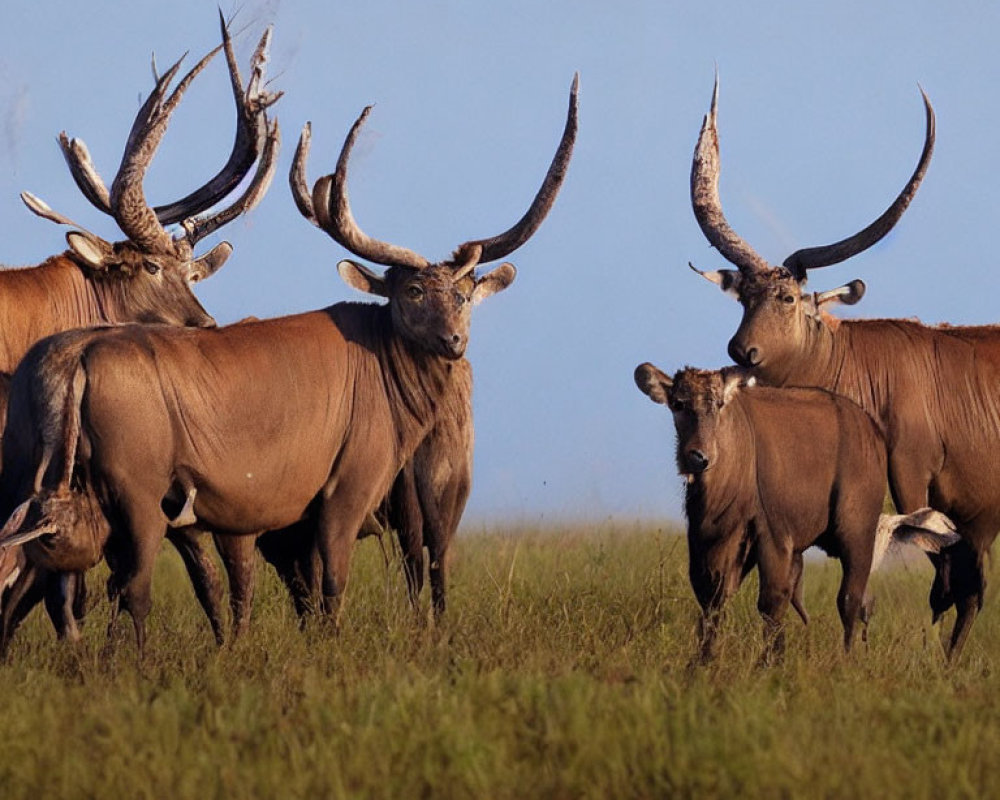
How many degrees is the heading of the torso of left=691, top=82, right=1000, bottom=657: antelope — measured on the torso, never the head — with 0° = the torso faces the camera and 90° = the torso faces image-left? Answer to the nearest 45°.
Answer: approximately 90°

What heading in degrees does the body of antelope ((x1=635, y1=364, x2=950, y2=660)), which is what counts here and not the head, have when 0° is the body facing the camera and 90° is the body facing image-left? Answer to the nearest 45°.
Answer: approximately 45°

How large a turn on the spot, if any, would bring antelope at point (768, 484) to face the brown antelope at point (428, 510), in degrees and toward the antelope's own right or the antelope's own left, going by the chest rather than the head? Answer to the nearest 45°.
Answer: approximately 45° to the antelope's own right

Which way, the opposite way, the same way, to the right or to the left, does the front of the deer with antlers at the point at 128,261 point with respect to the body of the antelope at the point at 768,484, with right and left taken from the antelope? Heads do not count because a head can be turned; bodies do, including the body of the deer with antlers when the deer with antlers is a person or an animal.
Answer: the opposite way

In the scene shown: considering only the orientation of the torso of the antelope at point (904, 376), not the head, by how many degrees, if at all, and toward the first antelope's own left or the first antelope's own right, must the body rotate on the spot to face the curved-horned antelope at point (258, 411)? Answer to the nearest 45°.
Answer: approximately 45° to the first antelope's own left

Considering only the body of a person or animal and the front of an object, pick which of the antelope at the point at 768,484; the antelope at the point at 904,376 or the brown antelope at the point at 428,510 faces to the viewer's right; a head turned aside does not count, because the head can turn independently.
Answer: the brown antelope

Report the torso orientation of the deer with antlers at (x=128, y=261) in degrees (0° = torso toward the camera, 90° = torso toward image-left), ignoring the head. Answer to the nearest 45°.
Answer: approximately 270°

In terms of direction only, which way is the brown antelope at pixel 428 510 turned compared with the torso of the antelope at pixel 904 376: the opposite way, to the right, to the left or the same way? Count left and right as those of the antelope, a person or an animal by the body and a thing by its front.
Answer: the opposite way

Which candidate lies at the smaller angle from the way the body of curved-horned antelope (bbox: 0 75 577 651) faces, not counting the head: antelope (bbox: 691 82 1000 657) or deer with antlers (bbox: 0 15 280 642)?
the antelope

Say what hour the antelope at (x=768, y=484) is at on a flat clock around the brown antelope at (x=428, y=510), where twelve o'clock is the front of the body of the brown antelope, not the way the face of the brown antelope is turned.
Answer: The antelope is roughly at 1 o'clock from the brown antelope.

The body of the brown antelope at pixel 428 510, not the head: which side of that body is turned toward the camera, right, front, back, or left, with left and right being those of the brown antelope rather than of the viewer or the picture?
right
